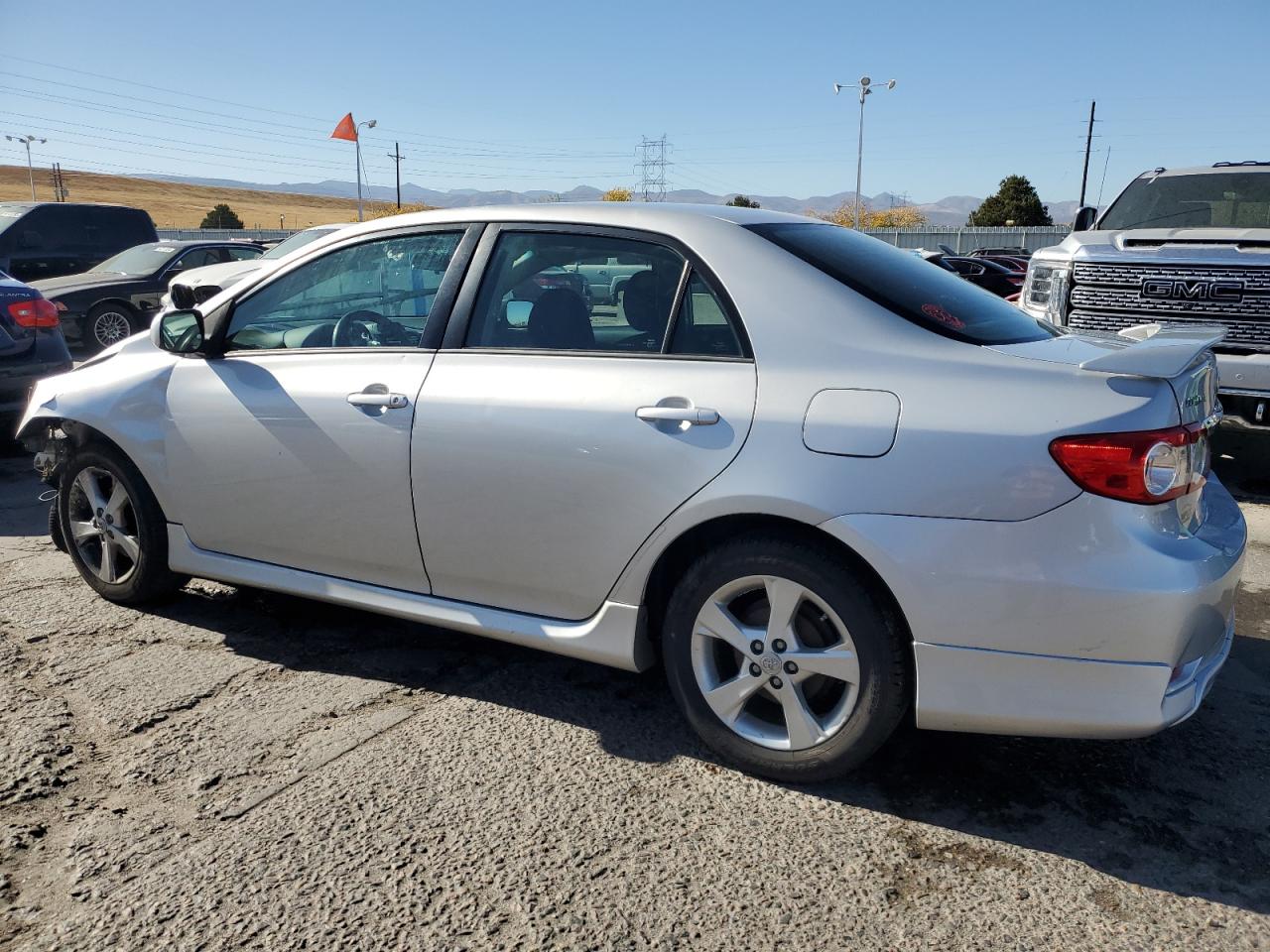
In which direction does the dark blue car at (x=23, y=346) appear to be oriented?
away from the camera

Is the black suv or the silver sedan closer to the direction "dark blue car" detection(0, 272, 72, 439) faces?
the black suv

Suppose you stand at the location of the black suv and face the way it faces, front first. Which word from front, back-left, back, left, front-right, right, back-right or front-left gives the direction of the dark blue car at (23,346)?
front-left

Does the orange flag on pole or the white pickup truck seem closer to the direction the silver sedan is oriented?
the orange flag on pole

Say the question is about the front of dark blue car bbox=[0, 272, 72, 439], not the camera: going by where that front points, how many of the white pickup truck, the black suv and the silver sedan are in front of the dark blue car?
1

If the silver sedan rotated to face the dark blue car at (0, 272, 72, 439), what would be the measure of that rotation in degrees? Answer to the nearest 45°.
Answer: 0° — it already faces it

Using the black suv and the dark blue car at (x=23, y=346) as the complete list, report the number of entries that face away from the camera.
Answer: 1

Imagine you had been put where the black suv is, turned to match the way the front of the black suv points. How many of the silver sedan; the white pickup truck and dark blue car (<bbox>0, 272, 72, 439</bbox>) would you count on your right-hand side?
0

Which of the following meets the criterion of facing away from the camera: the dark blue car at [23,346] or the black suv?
the dark blue car

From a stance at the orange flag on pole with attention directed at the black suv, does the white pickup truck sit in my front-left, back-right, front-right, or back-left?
front-left

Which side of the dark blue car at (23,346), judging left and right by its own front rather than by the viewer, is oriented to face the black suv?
front

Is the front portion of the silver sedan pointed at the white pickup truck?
no

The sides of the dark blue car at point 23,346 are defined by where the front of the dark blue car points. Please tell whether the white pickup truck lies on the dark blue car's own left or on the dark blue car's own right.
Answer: on the dark blue car's own right

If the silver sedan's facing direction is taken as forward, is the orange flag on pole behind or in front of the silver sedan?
in front

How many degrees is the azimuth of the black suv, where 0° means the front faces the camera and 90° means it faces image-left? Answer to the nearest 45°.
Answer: approximately 45°

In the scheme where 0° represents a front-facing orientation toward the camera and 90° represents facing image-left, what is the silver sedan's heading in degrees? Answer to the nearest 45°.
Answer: approximately 135°

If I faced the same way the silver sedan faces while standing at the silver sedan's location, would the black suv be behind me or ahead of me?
ahead

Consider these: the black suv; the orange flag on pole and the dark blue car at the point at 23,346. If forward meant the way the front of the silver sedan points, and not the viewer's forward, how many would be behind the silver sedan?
0
